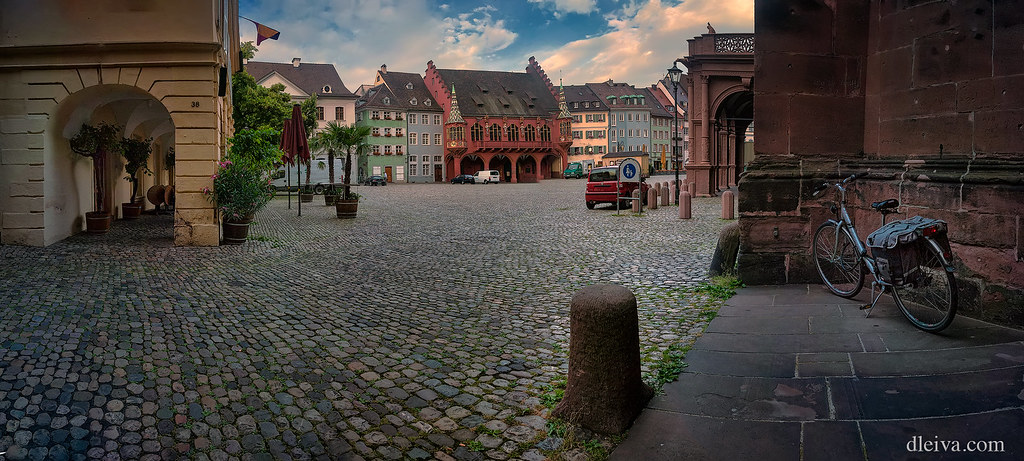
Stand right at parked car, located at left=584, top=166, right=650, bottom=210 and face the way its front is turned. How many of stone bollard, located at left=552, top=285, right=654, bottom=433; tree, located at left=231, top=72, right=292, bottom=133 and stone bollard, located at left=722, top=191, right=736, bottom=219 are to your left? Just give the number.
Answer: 1

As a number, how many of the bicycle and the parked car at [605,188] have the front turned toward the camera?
0

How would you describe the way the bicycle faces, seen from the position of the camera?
facing away from the viewer and to the left of the viewer

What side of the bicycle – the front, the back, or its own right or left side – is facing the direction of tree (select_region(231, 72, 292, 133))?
front

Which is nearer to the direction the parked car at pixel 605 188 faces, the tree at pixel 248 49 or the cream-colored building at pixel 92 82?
the tree

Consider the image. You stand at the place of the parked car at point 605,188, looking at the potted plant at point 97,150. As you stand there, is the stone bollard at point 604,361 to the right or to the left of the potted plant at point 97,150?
left

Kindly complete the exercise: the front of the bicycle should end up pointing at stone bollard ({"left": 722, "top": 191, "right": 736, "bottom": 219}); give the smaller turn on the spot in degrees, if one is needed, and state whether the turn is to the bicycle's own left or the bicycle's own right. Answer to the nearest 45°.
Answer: approximately 45° to the bicycle's own right

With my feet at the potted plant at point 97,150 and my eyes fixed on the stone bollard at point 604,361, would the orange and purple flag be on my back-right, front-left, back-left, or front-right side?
back-left

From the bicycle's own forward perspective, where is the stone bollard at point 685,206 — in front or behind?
in front

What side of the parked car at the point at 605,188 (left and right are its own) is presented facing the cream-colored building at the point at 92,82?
back

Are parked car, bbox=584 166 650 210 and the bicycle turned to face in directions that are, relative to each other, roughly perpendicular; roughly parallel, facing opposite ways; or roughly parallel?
roughly perpendicular
